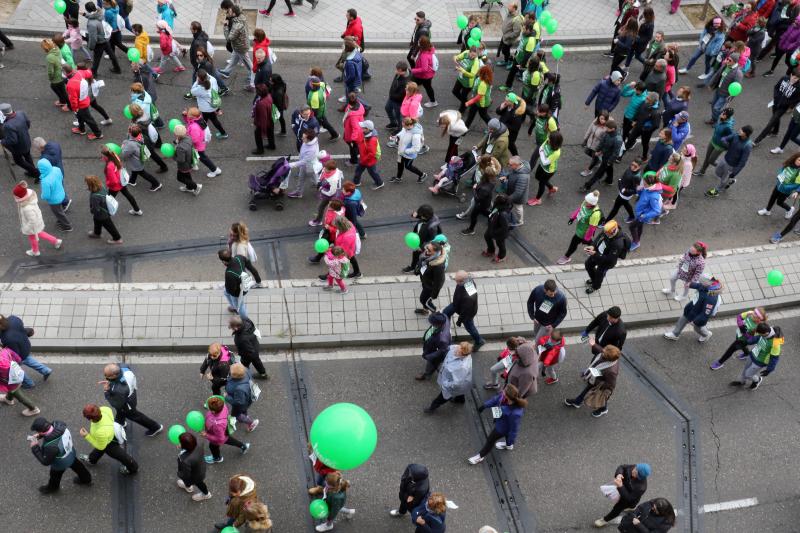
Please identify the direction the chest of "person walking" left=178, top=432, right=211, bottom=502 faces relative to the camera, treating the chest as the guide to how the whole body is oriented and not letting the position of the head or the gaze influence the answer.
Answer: to the viewer's left

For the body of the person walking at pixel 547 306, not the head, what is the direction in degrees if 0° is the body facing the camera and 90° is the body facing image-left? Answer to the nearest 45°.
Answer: approximately 45°

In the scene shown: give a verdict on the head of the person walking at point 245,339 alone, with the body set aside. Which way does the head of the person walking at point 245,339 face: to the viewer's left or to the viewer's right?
to the viewer's left

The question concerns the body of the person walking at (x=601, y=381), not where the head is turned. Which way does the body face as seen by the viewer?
to the viewer's left

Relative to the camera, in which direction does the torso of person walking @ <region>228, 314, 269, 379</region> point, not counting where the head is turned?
to the viewer's left

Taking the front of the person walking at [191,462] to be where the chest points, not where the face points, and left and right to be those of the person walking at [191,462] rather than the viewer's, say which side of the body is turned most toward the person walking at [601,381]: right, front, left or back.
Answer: back

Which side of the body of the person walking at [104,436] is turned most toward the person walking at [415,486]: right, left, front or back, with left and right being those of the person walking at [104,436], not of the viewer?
back

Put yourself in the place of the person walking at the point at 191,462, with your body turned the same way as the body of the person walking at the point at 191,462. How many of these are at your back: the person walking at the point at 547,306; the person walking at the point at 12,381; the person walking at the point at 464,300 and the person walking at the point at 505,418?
3

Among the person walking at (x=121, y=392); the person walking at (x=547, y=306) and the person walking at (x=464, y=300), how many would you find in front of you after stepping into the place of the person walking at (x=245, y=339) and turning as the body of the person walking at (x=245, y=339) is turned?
1

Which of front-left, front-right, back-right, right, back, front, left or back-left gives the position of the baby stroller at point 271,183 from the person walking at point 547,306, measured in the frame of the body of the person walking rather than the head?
back-right

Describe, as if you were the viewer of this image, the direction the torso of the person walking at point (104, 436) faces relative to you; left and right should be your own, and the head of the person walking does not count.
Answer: facing to the left of the viewer

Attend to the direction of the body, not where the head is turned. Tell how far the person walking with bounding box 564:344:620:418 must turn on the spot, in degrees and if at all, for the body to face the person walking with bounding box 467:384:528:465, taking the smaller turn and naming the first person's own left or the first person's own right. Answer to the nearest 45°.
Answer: approximately 45° to the first person's own left
